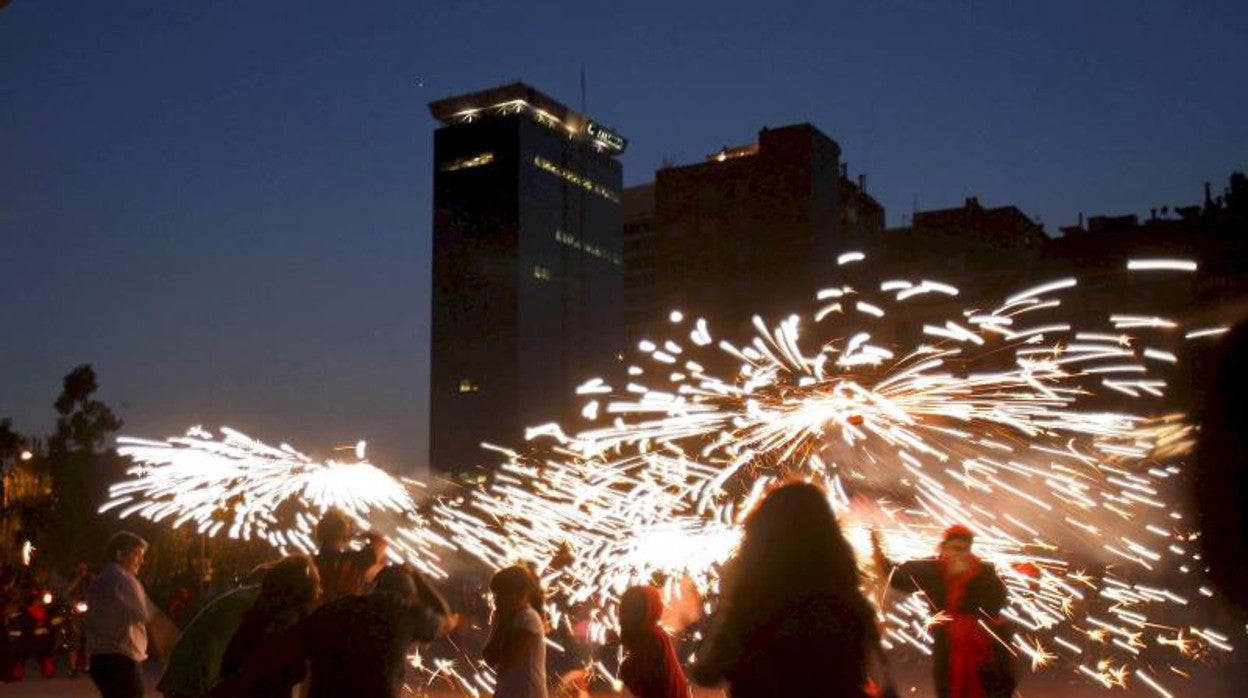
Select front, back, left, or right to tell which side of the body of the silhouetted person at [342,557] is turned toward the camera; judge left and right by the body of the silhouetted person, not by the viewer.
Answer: back

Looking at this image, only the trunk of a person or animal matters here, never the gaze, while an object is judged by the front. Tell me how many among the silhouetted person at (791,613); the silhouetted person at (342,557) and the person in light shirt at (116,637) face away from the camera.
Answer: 2

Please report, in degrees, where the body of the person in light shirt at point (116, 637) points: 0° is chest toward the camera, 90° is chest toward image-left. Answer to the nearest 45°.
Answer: approximately 270°

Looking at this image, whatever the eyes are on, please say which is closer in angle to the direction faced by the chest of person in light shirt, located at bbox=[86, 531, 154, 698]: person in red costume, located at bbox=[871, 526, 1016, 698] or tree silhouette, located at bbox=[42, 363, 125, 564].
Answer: the person in red costume

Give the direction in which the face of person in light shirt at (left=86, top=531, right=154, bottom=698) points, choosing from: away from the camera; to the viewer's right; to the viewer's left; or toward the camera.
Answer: to the viewer's right

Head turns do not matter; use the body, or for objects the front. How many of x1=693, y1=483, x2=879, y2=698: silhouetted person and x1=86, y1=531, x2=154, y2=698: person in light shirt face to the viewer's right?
1

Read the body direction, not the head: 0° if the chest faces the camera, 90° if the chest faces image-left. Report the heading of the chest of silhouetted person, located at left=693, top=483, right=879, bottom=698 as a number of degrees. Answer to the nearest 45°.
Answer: approximately 180°

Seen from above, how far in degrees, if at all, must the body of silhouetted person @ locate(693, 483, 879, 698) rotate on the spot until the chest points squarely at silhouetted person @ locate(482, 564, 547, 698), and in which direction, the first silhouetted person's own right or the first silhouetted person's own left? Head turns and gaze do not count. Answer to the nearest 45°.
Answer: approximately 45° to the first silhouetted person's own left

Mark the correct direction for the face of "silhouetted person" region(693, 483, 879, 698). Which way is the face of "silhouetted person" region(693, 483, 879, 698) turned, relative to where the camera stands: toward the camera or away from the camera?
away from the camera
